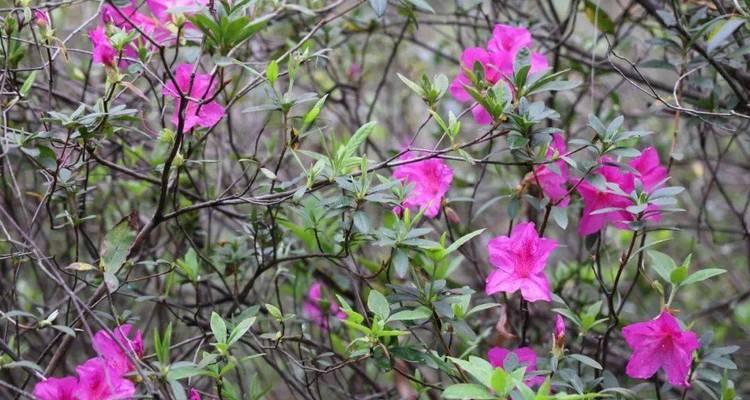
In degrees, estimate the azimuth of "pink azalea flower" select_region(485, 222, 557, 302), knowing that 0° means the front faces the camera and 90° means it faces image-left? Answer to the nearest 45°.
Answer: approximately 0°

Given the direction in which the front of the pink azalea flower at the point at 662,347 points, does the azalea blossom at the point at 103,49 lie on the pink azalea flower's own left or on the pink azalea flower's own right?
on the pink azalea flower's own right

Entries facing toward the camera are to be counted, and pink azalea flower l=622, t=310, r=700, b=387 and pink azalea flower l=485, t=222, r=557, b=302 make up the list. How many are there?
2

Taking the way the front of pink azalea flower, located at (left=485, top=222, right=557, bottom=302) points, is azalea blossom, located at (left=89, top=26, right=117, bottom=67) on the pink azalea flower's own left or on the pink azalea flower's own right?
on the pink azalea flower's own right

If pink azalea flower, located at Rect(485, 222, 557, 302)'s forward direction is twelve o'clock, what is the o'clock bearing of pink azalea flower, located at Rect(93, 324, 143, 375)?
pink azalea flower, located at Rect(93, 324, 143, 375) is roughly at 2 o'clock from pink azalea flower, located at Rect(485, 222, 557, 302).

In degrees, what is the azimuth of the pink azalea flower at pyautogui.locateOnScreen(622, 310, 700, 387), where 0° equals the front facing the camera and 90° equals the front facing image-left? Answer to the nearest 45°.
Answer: approximately 0°
